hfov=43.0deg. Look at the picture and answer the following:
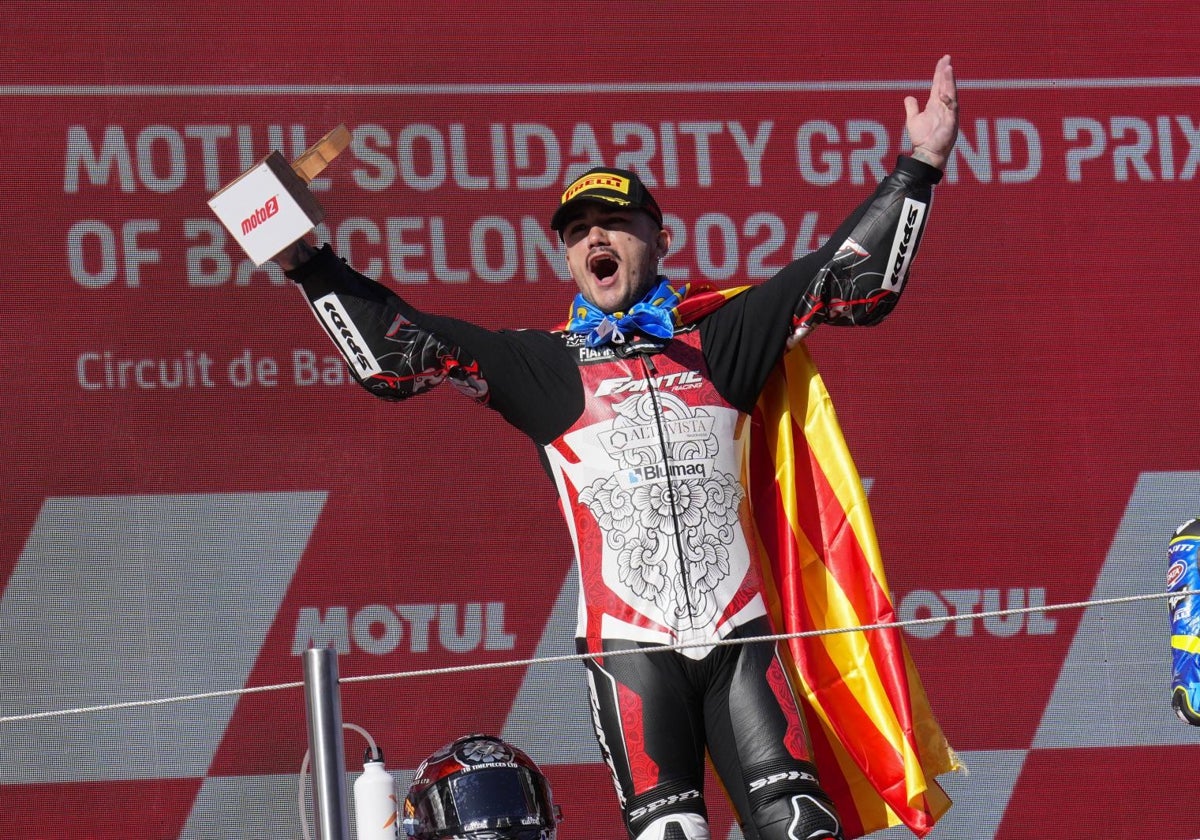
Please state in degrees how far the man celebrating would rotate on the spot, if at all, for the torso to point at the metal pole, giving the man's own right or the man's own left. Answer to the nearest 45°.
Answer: approximately 45° to the man's own right

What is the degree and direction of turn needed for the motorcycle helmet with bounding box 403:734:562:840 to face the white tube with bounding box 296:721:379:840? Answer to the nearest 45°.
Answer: approximately 135° to its right

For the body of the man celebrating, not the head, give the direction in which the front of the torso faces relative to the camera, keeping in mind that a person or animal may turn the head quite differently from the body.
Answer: toward the camera
